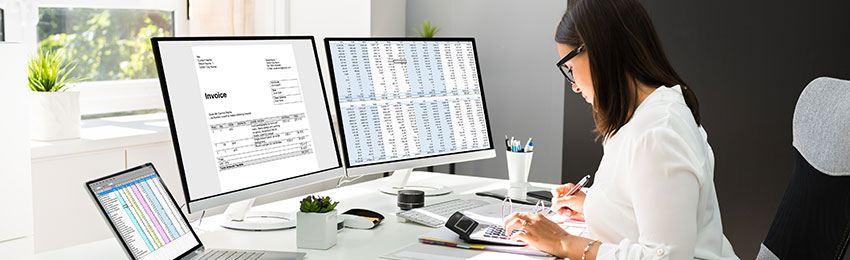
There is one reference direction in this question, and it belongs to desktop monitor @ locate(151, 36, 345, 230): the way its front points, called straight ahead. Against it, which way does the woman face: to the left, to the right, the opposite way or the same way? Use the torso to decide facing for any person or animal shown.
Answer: the opposite way

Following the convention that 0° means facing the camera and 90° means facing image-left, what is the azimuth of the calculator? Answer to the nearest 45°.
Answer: approximately 270°

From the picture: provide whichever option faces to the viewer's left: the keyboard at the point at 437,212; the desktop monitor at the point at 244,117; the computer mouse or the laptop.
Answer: the computer mouse

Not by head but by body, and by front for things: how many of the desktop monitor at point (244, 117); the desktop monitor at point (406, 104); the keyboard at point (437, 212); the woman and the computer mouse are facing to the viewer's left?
2

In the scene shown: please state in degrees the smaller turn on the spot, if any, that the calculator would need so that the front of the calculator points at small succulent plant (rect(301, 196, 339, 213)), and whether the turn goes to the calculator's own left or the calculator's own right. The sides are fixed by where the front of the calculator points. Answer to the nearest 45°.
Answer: approximately 180°

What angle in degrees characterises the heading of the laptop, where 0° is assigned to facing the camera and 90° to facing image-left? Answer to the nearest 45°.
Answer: approximately 315°

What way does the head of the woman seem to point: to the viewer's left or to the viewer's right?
to the viewer's left

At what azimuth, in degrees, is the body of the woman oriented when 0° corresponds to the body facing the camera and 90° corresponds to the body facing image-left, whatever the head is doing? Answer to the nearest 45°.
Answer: approximately 90°

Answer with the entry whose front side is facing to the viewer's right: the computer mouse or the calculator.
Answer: the calculator

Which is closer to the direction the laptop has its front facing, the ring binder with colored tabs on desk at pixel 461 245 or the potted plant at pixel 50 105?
the ring binder with colored tabs on desk

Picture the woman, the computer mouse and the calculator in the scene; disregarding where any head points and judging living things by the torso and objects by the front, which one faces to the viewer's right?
the calculator
